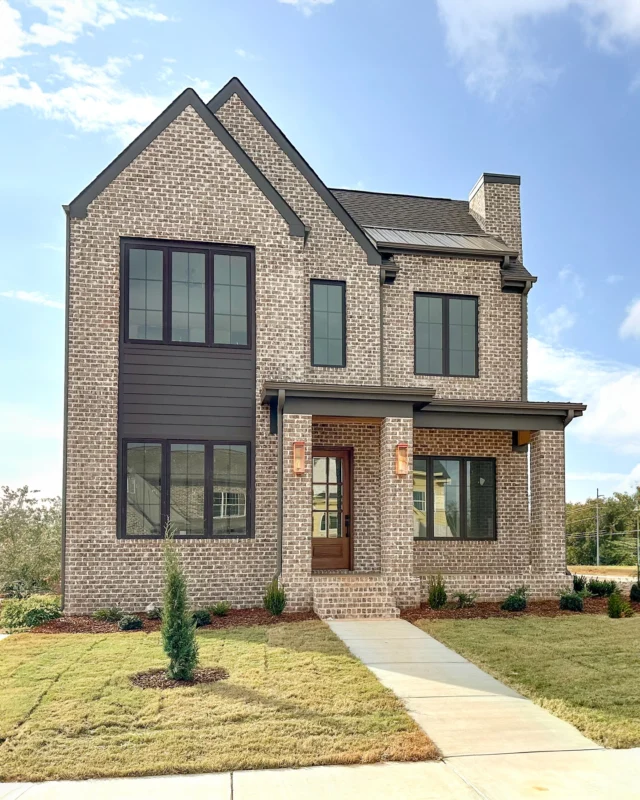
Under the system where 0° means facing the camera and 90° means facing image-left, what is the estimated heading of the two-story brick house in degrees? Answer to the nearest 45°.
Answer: approximately 0°

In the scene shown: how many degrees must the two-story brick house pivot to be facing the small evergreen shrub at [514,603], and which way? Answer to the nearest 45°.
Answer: approximately 90° to its left

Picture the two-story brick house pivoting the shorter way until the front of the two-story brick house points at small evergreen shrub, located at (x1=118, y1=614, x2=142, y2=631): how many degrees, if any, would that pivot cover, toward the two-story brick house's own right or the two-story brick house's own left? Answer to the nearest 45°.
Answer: approximately 45° to the two-story brick house's own right

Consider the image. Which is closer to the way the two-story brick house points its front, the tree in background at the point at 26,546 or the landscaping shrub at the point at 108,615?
the landscaping shrub

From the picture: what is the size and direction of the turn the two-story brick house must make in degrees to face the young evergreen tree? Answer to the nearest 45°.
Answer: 0° — it already faces it

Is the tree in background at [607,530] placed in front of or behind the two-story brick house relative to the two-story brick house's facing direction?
behind

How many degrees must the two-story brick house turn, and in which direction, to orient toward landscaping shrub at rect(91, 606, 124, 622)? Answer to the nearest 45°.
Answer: approximately 45° to its right

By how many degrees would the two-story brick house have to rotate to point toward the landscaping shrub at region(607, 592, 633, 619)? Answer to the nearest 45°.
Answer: approximately 90° to its left

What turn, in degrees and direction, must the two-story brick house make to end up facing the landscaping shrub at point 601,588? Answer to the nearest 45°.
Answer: approximately 90° to its left

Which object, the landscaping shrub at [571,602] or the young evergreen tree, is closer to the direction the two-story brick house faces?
the young evergreen tree
